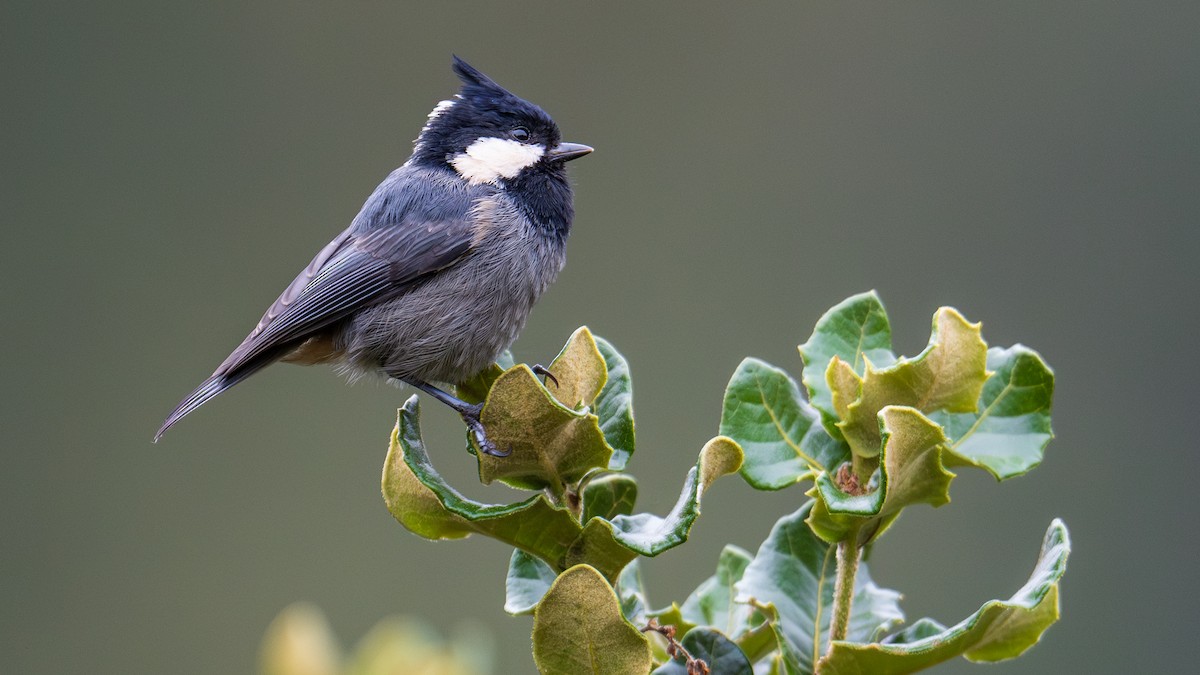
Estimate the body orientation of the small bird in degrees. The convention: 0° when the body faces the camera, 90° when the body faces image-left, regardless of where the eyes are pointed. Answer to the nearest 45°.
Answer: approximately 270°
